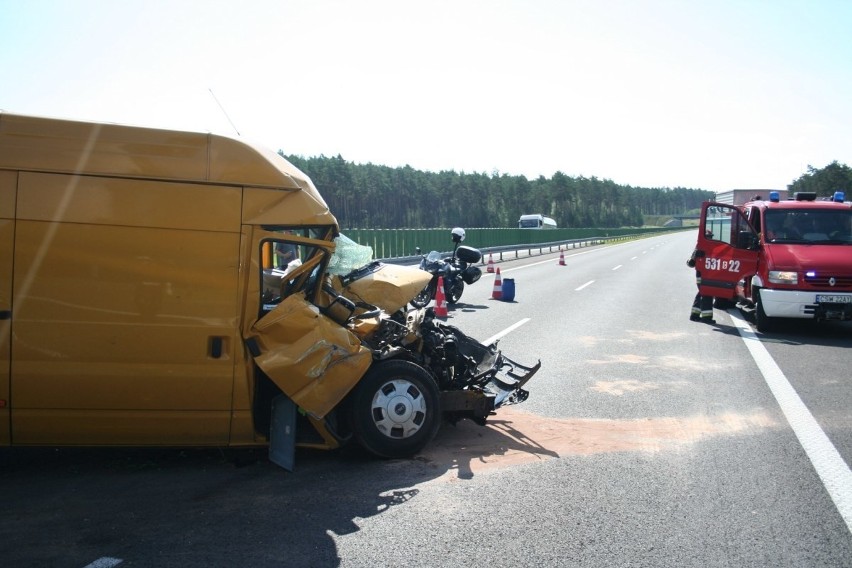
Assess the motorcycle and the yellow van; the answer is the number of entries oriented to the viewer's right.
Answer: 1

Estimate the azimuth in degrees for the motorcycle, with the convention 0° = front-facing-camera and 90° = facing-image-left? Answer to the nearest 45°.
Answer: approximately 45°

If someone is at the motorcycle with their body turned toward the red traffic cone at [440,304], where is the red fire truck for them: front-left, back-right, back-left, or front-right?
front-left

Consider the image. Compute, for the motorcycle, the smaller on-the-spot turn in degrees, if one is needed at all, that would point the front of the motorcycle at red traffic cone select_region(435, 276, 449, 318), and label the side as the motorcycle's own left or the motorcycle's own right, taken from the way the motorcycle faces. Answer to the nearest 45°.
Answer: approximately 45° to the motorcycle's own left

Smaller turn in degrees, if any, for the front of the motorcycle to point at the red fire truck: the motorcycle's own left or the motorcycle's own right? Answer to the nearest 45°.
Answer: approximately 90° to the motorcycle's own left

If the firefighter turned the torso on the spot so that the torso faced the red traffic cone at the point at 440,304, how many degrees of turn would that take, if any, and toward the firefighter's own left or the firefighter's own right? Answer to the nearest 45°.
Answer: approximately 180°

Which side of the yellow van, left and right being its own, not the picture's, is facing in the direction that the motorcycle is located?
left

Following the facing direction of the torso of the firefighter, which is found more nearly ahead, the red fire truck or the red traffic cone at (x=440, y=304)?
the red fire truck

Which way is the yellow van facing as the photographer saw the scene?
facing to the right of the viewer
